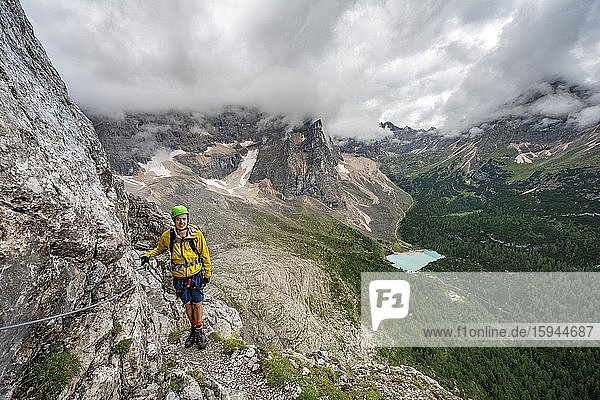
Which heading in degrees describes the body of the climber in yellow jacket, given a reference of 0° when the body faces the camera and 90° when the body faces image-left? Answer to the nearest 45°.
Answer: approximately 0°

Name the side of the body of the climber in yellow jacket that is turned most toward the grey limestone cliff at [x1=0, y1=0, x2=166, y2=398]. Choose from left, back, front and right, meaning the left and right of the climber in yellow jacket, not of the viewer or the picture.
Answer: right
